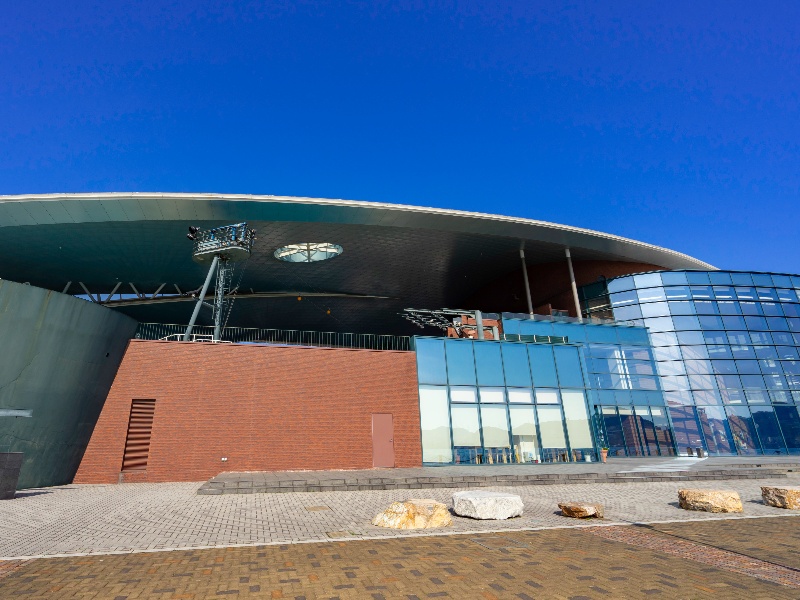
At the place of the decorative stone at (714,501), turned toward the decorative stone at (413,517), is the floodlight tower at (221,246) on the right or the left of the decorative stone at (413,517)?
right

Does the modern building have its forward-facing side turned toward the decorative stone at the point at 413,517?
yes

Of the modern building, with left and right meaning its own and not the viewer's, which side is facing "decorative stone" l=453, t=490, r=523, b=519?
front

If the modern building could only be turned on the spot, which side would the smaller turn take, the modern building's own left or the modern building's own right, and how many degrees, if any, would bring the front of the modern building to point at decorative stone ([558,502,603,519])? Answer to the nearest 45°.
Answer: approximately 45° to the modern building's own left

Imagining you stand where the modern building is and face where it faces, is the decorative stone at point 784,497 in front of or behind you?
in front

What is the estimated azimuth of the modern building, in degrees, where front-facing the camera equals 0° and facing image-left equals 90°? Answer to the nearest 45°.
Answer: approximately 0°
